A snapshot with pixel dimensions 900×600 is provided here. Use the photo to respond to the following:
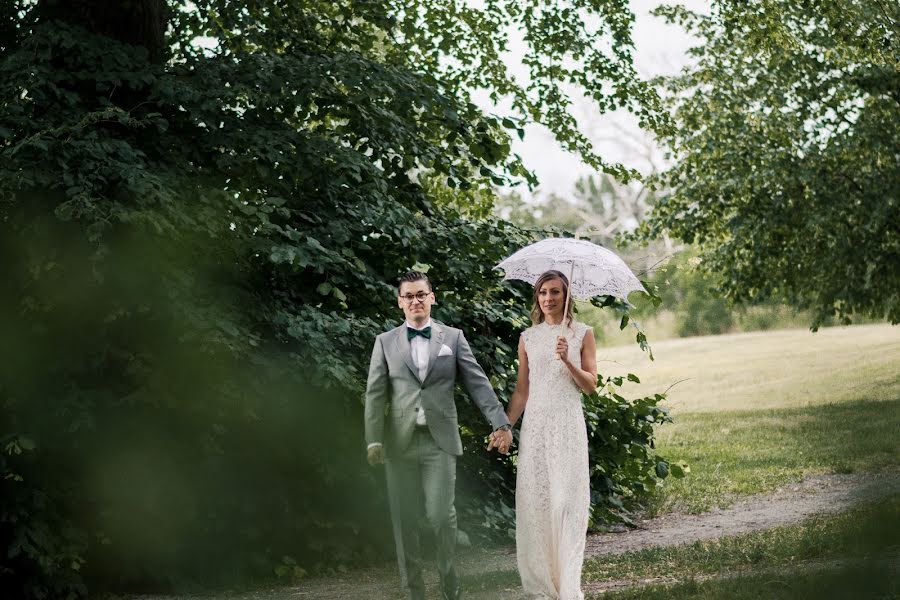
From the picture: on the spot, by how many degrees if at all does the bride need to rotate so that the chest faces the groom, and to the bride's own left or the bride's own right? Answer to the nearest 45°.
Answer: approximately 45° to the bride's own right

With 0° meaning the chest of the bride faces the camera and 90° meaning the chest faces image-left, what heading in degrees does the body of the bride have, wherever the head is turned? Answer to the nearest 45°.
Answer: approximately 0°

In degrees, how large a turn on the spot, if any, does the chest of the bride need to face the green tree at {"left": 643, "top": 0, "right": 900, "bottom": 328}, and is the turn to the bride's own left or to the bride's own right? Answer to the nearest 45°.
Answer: approximately 180°

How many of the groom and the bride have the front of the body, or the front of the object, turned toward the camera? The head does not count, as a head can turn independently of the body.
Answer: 2

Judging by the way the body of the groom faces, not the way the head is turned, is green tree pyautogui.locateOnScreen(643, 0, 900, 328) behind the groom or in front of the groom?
behind

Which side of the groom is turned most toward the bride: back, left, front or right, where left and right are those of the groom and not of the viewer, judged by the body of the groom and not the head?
left

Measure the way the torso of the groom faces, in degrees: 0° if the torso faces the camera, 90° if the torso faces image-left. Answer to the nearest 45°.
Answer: approximately 0°
